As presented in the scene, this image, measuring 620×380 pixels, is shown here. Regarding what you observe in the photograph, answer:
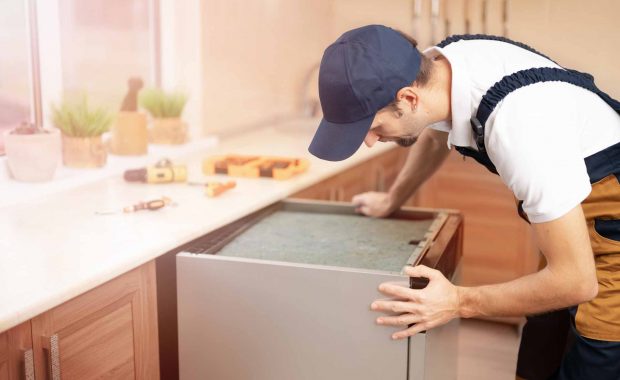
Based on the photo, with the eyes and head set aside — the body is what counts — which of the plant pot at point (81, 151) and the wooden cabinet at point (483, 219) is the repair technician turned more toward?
the plant pot

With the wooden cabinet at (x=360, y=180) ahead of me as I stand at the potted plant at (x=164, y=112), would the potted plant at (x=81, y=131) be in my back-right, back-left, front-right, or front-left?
back-right

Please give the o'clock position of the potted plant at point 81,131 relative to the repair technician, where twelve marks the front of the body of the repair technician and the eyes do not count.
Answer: The potted plant is roughly at 1 o'clock from the repair technician.

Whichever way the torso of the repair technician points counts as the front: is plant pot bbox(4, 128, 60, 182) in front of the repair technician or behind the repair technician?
in front

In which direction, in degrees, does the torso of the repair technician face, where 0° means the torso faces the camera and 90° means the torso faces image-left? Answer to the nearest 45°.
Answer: approximately 90°

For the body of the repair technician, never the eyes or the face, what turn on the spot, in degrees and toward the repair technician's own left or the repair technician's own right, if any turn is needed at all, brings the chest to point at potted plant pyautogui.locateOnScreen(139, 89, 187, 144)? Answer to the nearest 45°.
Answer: approximately 45° to the repair technician's own right

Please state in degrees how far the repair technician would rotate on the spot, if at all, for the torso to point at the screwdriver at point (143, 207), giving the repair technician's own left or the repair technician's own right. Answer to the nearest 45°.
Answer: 0° — they already face it

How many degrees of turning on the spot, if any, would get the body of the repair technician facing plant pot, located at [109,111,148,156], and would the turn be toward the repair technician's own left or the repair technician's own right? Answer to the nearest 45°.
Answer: approximately 45° to the repair technician's own right

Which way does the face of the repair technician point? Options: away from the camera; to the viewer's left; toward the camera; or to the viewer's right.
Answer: to the viewer's left
